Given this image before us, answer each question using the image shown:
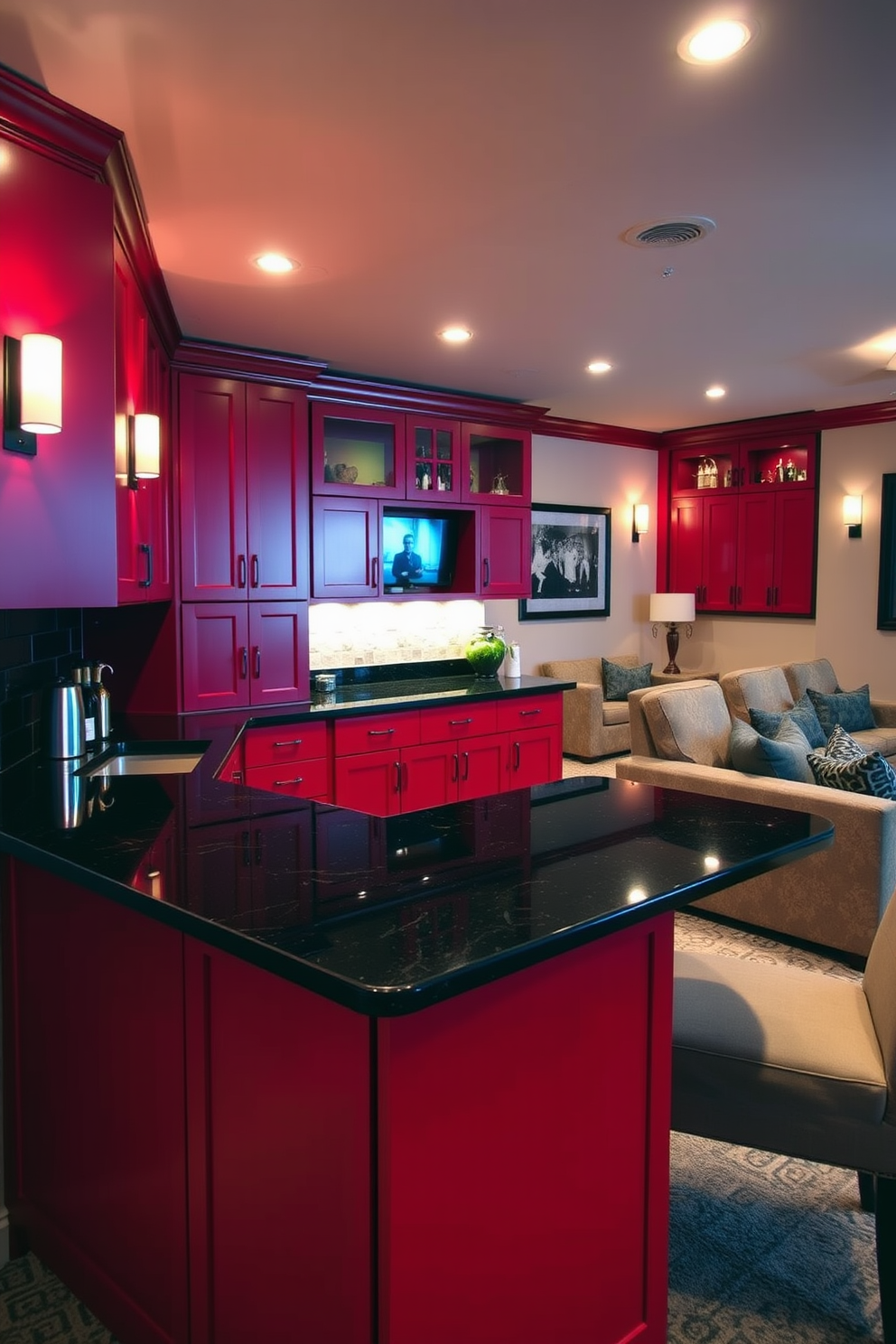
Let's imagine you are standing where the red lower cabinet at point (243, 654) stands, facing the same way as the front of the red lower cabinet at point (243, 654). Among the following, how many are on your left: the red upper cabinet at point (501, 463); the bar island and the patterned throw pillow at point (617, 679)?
2

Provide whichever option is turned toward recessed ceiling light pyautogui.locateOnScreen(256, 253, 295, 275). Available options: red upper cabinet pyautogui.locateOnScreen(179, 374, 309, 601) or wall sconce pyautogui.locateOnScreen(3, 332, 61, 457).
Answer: the red upper cabinet

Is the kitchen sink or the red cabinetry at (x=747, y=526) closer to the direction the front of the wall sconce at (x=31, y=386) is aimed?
the red cabinetry

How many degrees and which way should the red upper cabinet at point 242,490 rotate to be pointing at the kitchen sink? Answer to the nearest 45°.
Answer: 0° — it already faces it

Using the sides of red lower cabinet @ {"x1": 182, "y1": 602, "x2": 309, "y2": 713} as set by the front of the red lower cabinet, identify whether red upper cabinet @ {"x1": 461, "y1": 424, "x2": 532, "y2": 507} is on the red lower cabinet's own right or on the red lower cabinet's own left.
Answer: on the red lower cabinet's own left

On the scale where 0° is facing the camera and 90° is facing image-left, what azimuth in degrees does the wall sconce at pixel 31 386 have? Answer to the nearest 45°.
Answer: approximately 315°

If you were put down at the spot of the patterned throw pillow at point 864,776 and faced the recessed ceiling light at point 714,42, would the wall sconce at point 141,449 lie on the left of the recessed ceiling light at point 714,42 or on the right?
right

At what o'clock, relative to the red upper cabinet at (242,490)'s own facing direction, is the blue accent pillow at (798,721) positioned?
The blue accent pillow is roughly at 9 o'clock from the red upper cabinet.
